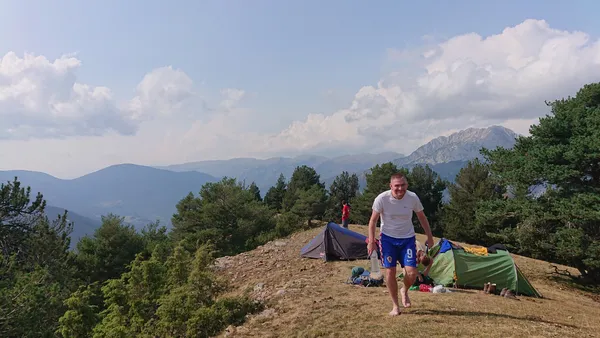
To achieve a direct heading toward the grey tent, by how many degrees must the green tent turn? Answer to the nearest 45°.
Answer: approximately 45° to its right

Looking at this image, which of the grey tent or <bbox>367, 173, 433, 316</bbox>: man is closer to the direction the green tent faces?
the grey tent

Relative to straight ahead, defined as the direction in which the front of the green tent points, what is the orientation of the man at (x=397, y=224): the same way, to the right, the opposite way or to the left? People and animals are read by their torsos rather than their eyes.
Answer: to the left

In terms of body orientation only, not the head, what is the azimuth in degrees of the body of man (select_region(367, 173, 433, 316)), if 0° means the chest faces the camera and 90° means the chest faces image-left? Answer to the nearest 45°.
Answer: approximately 0°

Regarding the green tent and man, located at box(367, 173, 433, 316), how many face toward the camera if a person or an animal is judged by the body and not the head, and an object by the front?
1

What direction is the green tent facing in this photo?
to the viewer's left

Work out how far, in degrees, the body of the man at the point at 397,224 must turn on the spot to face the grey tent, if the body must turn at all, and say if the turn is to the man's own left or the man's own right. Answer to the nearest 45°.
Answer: approximately 180°

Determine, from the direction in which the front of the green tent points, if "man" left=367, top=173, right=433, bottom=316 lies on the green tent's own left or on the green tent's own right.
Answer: on the green tent's own left
